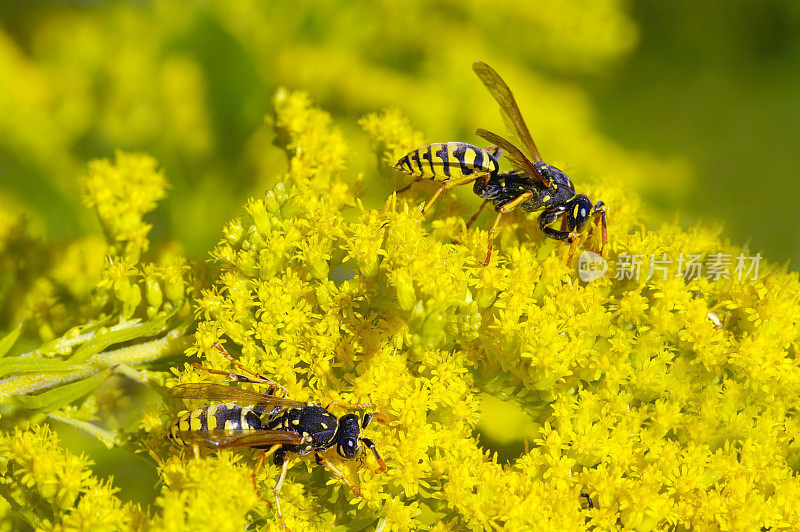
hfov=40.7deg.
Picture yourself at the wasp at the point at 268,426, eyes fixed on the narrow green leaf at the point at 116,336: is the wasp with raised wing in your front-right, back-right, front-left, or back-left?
back-right

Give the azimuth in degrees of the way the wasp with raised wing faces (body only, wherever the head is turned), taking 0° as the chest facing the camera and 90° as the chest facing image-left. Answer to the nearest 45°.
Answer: approximately 270°

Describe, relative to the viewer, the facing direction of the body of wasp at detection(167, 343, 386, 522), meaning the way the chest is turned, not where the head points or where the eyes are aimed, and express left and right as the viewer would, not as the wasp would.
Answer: facing to the right of the viewer

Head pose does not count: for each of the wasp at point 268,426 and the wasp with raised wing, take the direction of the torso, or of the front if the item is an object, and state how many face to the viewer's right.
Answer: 2

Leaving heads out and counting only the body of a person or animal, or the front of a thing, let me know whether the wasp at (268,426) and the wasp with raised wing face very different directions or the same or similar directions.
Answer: same or similar directions
